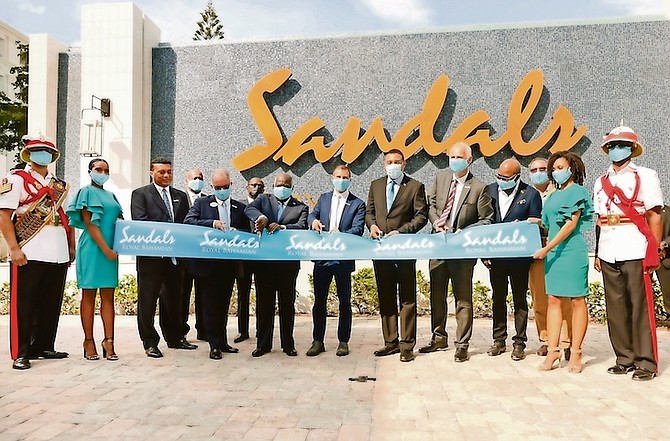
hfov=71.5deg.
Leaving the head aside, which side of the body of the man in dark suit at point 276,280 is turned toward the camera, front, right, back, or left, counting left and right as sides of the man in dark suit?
front

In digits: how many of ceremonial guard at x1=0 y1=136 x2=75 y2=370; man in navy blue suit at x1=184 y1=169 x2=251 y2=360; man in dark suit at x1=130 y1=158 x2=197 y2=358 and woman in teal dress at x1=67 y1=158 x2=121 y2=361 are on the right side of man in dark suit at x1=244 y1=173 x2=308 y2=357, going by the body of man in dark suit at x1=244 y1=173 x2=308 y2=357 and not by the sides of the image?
4

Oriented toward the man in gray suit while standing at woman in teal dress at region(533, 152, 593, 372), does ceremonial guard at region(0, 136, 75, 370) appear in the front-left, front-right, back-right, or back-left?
front-left

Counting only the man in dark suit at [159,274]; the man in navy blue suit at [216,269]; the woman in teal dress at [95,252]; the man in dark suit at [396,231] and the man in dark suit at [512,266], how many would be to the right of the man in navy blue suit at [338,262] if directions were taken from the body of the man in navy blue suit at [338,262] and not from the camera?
3

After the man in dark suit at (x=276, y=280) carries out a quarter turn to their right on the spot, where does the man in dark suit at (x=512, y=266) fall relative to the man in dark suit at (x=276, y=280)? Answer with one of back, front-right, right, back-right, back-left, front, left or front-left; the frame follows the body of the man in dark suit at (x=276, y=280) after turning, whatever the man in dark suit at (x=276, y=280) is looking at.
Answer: back

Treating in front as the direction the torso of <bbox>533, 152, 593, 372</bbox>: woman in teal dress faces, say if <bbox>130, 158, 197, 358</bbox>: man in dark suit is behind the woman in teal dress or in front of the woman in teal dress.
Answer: in front

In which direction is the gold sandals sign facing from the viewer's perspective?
toward the camera

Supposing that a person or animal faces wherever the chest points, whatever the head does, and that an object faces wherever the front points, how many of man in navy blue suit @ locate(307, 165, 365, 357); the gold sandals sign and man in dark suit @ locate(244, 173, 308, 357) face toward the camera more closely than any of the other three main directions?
3

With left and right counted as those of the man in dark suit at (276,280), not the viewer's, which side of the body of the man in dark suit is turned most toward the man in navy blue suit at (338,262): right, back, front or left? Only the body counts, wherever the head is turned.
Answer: left

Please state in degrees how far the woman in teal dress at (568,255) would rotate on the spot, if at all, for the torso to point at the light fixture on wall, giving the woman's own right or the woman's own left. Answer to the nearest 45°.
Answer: approximately 45° to the woman's own right

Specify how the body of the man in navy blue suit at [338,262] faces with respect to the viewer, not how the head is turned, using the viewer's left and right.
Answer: facing the viewer

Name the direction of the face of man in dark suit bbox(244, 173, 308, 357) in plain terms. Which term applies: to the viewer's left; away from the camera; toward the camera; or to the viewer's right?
toward the camera

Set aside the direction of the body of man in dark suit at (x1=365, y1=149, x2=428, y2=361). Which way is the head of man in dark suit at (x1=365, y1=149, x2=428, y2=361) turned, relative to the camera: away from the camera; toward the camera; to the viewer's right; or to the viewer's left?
toward the camera

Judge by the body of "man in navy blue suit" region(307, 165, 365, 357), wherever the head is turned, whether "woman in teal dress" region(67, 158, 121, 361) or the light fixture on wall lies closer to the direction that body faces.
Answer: the woman in teal dress

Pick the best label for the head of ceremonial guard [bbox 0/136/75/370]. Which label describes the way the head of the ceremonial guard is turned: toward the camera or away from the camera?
toward the camera
